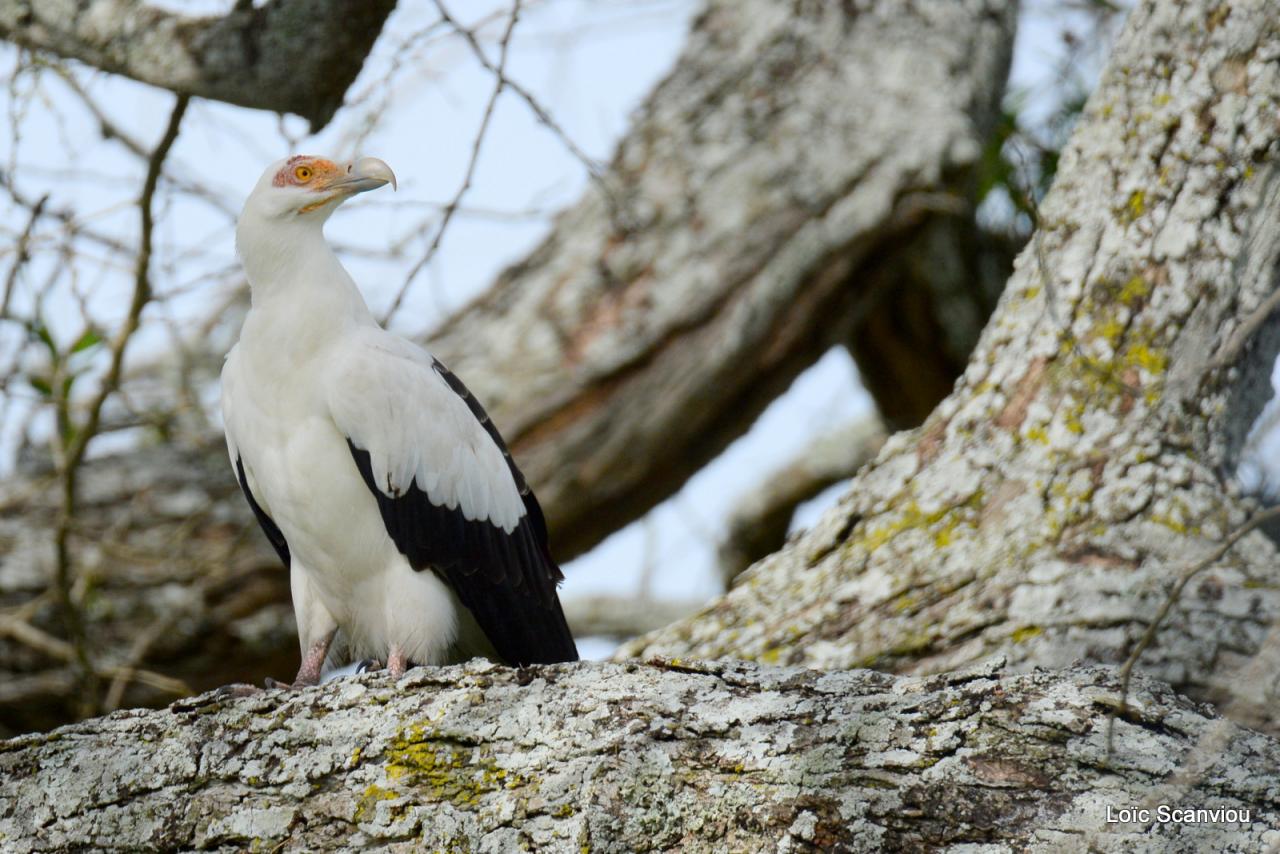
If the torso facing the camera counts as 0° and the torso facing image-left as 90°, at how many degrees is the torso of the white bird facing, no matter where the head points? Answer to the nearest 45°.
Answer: approximately 45°

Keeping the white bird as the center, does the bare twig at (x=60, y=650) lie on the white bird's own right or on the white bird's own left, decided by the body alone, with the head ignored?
on the white bird's own right

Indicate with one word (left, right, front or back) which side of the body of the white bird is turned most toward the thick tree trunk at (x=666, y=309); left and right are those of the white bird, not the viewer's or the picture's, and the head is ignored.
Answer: back

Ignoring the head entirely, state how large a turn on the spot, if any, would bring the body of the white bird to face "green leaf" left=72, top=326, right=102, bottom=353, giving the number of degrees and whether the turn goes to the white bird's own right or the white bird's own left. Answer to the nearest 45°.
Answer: approximately 90° to the white bird's own right

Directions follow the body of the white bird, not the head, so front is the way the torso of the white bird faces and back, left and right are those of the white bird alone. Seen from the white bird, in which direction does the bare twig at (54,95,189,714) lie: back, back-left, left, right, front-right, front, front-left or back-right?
right
